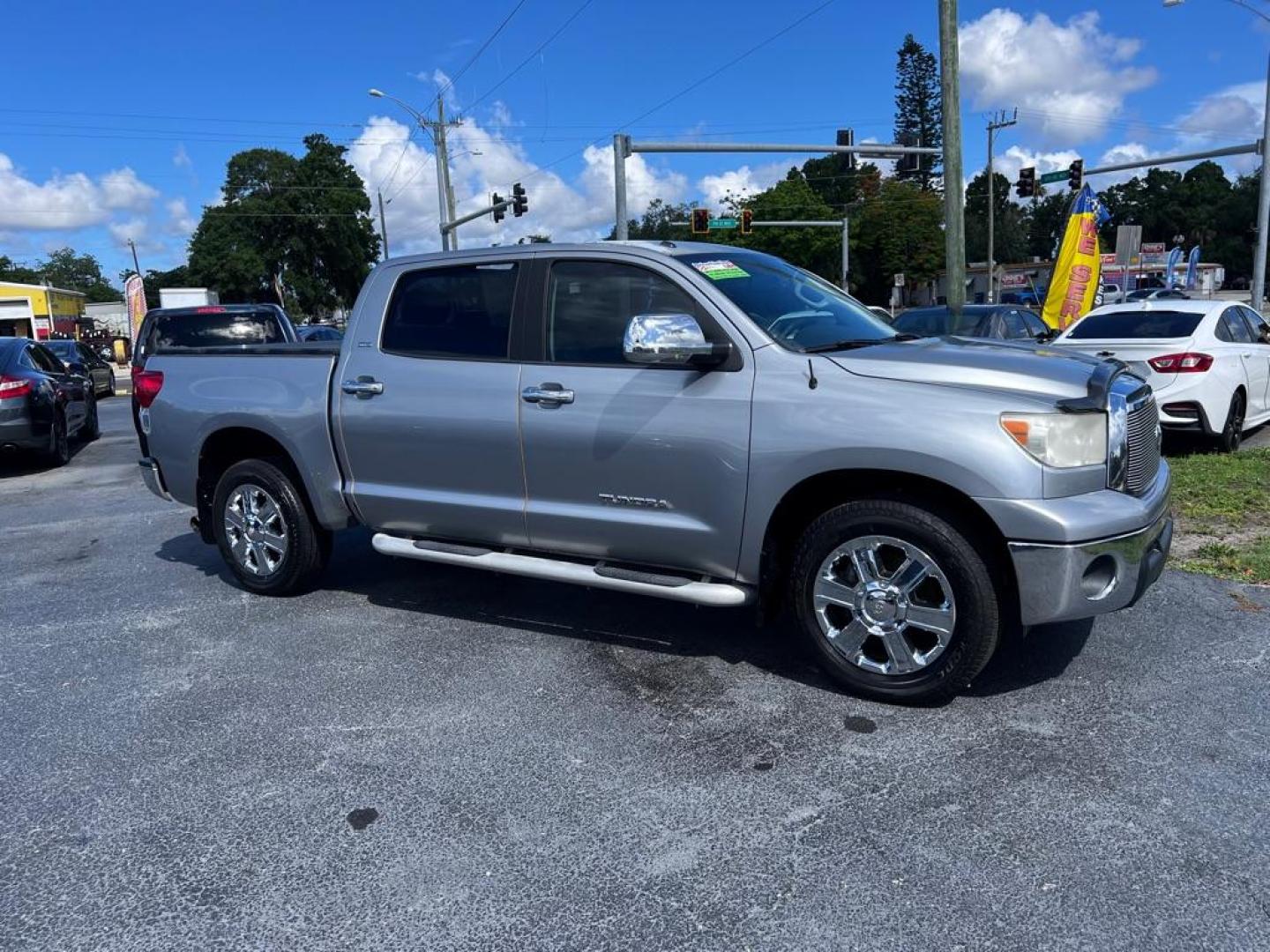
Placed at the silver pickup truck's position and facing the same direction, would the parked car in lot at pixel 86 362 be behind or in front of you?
behind

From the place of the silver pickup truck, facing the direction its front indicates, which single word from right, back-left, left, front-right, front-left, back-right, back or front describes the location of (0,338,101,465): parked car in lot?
back

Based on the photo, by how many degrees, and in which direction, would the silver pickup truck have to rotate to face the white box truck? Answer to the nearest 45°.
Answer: approximately 180°

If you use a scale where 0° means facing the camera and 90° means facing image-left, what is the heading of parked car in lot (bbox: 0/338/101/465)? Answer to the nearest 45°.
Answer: approximately 225°

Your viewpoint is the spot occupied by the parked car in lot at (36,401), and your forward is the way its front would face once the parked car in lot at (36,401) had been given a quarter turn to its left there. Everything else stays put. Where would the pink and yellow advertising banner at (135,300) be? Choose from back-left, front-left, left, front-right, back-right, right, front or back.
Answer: front-right
